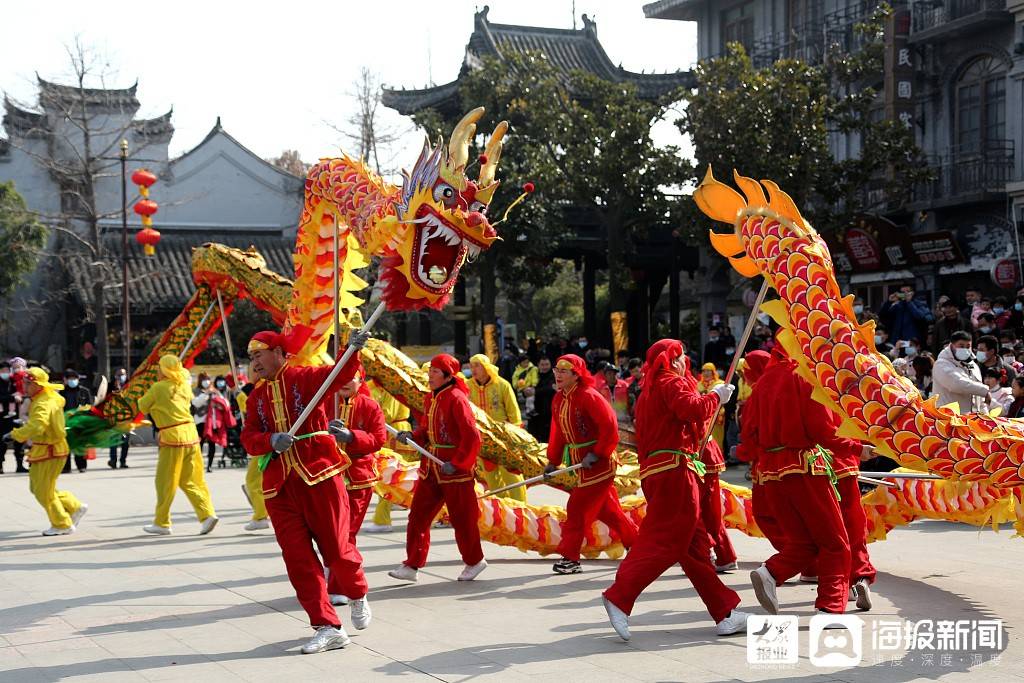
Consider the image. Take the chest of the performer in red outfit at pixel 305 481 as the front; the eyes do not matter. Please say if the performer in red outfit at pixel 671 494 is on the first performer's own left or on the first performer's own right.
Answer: on the first performer's own left

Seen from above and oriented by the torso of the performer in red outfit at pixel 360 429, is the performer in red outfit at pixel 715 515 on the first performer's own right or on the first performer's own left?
on the first performer's own left
